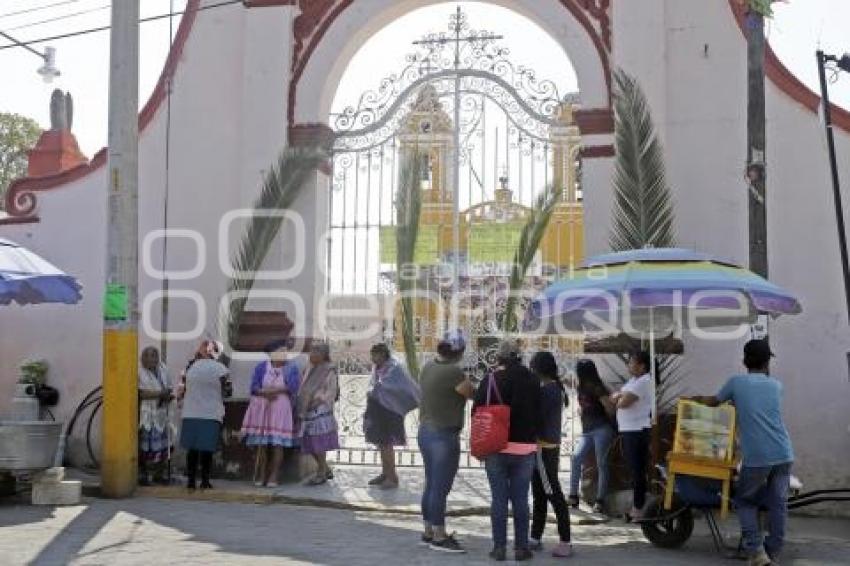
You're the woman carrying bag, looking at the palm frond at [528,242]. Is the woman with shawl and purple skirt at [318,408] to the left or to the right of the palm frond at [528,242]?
left

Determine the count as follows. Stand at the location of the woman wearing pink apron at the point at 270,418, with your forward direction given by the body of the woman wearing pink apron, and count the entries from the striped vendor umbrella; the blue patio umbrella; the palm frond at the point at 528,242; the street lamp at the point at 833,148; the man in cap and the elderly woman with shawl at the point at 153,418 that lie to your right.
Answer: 2

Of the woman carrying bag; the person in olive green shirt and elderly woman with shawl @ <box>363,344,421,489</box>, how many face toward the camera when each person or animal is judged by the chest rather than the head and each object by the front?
0

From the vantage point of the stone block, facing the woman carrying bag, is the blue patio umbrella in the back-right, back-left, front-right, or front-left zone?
back-left

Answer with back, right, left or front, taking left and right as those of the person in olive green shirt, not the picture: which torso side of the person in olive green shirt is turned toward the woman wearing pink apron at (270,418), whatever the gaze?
left

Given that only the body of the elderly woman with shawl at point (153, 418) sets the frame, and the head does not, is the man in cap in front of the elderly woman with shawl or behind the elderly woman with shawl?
in front

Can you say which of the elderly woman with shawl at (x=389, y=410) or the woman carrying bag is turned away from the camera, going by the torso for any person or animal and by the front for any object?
the woman carrying bag

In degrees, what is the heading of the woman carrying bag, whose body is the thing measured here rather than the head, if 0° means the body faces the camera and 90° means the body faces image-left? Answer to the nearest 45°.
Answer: approximately 180°

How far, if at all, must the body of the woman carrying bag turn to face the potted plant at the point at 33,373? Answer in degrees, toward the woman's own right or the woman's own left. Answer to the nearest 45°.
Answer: approximately 45° to the woman's own left

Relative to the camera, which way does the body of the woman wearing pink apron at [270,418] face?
toward the camera
